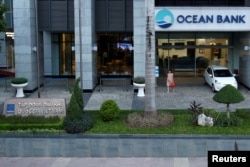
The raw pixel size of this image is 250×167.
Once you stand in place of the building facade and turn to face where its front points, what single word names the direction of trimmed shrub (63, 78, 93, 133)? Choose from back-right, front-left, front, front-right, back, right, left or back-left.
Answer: front

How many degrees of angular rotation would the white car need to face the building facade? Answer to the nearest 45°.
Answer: approximately 135° to its right

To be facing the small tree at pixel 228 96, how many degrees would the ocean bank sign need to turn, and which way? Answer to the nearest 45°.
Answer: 0° — it already faces it

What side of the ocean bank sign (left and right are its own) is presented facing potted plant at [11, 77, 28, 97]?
right

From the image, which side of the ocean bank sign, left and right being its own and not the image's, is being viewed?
front

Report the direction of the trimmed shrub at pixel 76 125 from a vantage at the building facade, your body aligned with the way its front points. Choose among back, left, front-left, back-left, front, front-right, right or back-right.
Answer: front

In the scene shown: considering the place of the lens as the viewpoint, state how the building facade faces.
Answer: facing the viewer

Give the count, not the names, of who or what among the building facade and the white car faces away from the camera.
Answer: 0

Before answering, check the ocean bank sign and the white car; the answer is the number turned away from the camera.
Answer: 0

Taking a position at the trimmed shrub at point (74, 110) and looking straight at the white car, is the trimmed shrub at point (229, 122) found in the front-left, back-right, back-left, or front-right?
front-right

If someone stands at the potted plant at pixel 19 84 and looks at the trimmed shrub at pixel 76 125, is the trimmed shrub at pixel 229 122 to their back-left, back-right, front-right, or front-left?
front-left

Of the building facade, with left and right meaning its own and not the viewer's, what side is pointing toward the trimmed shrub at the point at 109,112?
front

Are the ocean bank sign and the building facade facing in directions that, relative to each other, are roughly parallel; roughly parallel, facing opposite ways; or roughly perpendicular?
roughly parallel
